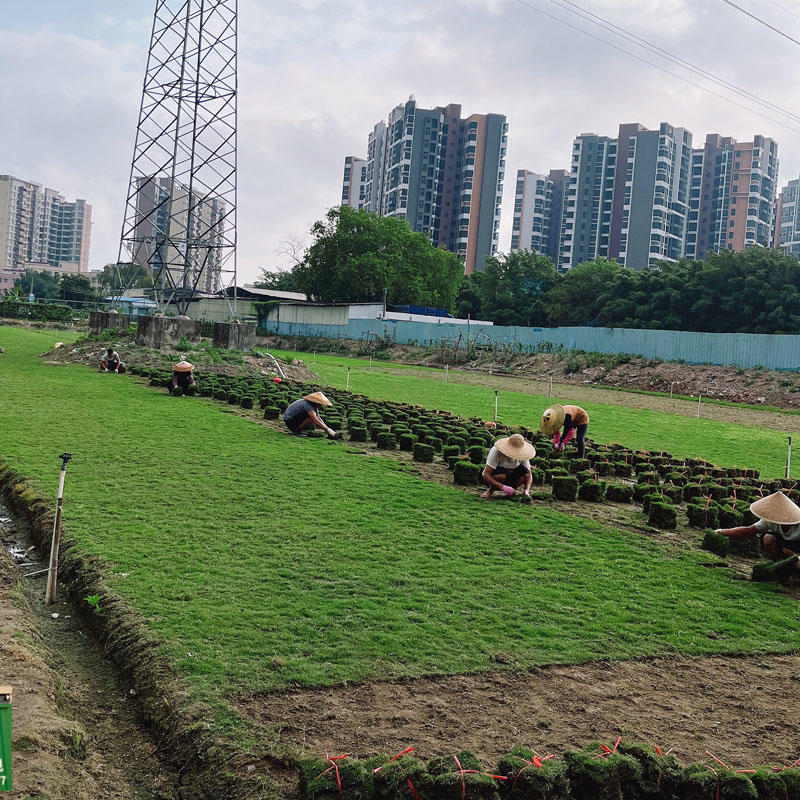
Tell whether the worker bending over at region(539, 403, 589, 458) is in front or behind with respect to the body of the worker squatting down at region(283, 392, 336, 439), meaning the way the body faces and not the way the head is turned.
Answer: in front

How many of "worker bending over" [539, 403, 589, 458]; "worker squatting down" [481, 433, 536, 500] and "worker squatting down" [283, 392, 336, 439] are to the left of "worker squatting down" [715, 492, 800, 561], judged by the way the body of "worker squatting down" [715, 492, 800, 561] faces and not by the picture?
0

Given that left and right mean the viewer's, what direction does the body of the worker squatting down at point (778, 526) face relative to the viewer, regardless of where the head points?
facing the viewer and to the left of the viewer

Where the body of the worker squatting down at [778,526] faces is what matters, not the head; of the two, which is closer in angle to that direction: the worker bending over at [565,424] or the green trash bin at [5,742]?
the green trash bin

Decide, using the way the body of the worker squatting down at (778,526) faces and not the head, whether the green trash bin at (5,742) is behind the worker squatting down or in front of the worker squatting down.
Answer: in front

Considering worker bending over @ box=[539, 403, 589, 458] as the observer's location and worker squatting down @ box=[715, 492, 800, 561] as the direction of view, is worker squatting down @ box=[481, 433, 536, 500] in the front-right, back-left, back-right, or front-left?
front-right

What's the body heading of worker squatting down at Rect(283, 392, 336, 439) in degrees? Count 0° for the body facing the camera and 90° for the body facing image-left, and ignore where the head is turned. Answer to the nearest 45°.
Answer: approximately 270°

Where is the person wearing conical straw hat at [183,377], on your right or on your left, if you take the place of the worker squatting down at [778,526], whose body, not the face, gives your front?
on your right

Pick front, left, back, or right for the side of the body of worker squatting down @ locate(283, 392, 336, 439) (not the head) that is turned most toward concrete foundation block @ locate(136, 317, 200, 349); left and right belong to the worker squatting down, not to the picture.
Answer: left

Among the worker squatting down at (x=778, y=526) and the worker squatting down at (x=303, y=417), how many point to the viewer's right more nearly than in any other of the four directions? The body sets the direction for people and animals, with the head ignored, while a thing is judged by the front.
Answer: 1

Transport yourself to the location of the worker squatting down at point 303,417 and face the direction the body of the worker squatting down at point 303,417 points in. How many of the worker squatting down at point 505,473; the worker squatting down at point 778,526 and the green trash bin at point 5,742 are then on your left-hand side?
0

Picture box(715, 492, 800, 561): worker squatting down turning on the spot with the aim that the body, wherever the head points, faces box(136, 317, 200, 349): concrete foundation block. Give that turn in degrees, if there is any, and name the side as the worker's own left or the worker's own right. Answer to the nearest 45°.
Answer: approximately 90° to the worker's own right
